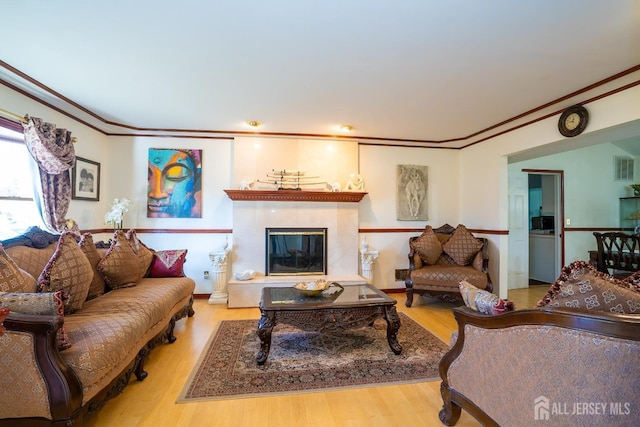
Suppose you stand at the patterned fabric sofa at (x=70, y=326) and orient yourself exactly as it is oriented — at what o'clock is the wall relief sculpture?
The wall relief sculpture is roughly at 10 o'clock from the patterned fabric sofa.

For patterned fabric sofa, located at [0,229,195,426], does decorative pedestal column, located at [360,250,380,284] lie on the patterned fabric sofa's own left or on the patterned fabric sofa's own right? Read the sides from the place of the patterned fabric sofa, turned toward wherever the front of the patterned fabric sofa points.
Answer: on the patterned fabric sofa's own left

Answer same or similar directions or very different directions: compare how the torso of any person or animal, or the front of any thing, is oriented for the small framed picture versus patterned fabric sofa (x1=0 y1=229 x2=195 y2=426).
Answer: same or similar directions

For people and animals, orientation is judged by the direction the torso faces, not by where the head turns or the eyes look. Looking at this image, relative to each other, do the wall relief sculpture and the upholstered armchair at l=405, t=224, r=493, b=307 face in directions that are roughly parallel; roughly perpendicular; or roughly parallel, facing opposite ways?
roughly parallel

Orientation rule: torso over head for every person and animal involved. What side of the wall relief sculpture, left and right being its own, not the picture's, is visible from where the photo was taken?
front

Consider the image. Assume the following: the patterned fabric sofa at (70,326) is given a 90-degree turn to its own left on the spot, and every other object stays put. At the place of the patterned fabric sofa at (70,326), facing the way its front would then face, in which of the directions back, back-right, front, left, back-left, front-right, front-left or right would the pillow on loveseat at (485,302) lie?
right

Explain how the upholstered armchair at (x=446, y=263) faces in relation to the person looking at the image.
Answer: facing the viewer

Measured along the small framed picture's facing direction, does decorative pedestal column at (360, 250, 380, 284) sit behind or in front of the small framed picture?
in front

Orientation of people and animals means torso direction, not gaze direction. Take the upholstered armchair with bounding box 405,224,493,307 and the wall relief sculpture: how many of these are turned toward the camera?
2

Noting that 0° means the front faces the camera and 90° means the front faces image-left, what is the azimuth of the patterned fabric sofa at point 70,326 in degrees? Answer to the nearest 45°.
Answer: approximately 315°

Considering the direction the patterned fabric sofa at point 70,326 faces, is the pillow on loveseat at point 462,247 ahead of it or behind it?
ahead

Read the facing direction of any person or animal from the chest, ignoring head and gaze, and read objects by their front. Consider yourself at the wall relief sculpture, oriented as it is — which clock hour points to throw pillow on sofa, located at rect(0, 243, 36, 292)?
The throw pillow on sofa is roughly at 1 o'clock from the wall relief sculpture.

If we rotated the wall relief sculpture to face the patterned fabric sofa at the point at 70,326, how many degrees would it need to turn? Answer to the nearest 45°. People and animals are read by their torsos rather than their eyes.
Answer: approximately 45° to its right

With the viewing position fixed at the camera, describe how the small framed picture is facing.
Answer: facing the viewer and to the right of the viewer

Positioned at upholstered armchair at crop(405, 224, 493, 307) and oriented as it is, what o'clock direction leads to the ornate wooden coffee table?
The ornate wooden coffee table is roughly at 1 o'clock from the upholstered armchair.

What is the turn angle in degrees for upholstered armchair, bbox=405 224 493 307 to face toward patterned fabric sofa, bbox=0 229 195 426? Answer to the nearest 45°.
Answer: approximately 45° to its right

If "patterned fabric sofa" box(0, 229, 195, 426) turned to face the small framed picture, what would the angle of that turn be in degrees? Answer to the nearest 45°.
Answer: approximately 135° to its left

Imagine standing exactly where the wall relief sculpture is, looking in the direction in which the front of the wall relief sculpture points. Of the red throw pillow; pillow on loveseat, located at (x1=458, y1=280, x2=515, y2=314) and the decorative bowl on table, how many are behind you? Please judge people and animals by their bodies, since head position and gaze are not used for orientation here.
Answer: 0

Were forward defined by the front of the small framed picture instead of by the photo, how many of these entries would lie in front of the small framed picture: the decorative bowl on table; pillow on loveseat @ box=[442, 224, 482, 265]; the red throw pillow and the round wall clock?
4

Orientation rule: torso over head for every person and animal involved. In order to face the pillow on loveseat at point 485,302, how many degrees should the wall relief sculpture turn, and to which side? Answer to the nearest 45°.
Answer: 0° — it already faces it

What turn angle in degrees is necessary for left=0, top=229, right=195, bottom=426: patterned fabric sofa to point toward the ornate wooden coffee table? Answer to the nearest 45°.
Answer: approximately 45° to its left
